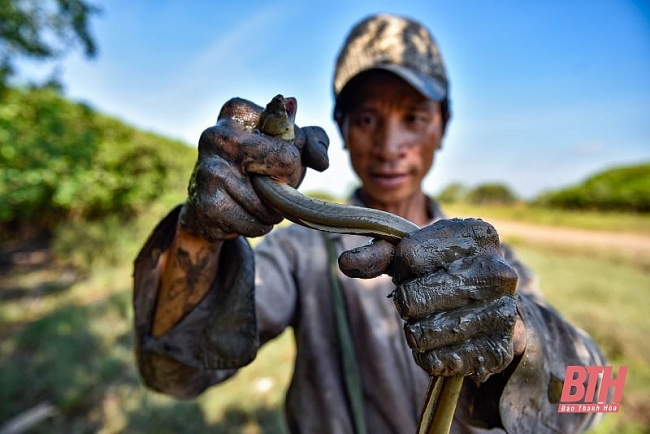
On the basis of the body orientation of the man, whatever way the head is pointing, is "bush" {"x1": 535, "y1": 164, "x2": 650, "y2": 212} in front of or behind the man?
behind

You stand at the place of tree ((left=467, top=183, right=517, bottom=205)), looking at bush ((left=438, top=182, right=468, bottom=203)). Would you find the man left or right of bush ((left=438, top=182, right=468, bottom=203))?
left

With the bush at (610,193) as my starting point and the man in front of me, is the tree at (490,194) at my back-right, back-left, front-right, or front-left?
back-right

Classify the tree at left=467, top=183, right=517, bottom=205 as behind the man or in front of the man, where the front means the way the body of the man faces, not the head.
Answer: behind

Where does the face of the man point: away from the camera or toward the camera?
toward the camera

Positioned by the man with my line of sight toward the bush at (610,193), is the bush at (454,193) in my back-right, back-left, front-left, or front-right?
front-left

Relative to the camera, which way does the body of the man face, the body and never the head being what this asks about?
toward the camera

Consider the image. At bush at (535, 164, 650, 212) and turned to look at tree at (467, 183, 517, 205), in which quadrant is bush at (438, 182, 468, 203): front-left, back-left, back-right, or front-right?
front-left

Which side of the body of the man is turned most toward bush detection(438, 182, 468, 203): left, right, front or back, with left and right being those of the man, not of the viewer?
back
